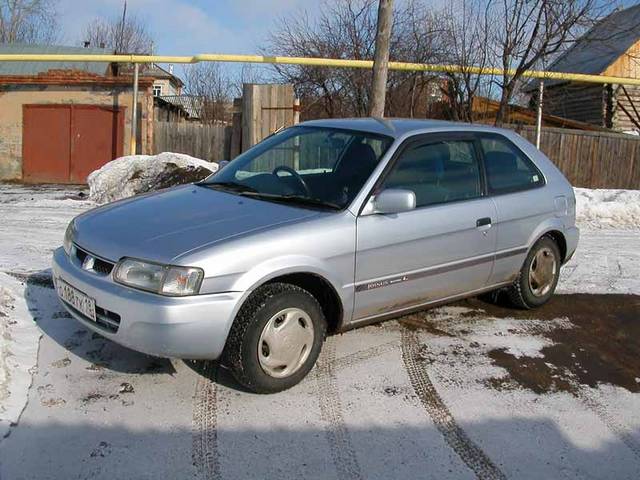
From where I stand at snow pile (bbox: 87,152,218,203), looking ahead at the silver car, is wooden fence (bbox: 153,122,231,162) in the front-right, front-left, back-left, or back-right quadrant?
back-left

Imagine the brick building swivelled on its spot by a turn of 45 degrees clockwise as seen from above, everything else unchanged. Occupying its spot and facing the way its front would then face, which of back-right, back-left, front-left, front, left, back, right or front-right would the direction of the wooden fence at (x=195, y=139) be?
left

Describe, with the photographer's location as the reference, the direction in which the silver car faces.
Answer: facing the viewer and to the left of the viewer

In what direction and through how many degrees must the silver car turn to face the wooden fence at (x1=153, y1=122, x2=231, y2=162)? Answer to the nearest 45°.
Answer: approximately 135° to its right

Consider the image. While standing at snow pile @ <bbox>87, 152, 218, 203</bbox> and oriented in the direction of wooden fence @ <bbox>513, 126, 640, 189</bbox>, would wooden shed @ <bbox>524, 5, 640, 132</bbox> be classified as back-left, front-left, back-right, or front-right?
front-left

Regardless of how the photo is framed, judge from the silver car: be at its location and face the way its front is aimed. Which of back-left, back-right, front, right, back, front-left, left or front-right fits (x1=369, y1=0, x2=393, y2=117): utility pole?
back-right

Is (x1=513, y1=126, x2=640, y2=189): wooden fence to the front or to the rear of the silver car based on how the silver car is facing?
to the rear

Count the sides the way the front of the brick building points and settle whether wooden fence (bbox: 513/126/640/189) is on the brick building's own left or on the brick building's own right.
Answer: on the brick building's own left

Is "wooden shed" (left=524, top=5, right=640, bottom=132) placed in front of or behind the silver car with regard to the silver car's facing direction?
behind

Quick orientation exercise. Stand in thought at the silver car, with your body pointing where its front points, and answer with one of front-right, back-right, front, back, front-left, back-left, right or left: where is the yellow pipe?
back-right

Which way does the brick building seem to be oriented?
toward the camera

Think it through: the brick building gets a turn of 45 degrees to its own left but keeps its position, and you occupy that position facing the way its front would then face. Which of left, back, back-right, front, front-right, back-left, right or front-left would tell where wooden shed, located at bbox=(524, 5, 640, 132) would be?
front-left

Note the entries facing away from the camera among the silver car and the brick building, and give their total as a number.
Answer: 0

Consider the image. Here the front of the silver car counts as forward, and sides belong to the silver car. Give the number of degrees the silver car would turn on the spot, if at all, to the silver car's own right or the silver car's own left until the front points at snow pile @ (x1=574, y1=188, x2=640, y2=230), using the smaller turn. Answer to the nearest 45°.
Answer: approximately 180°
